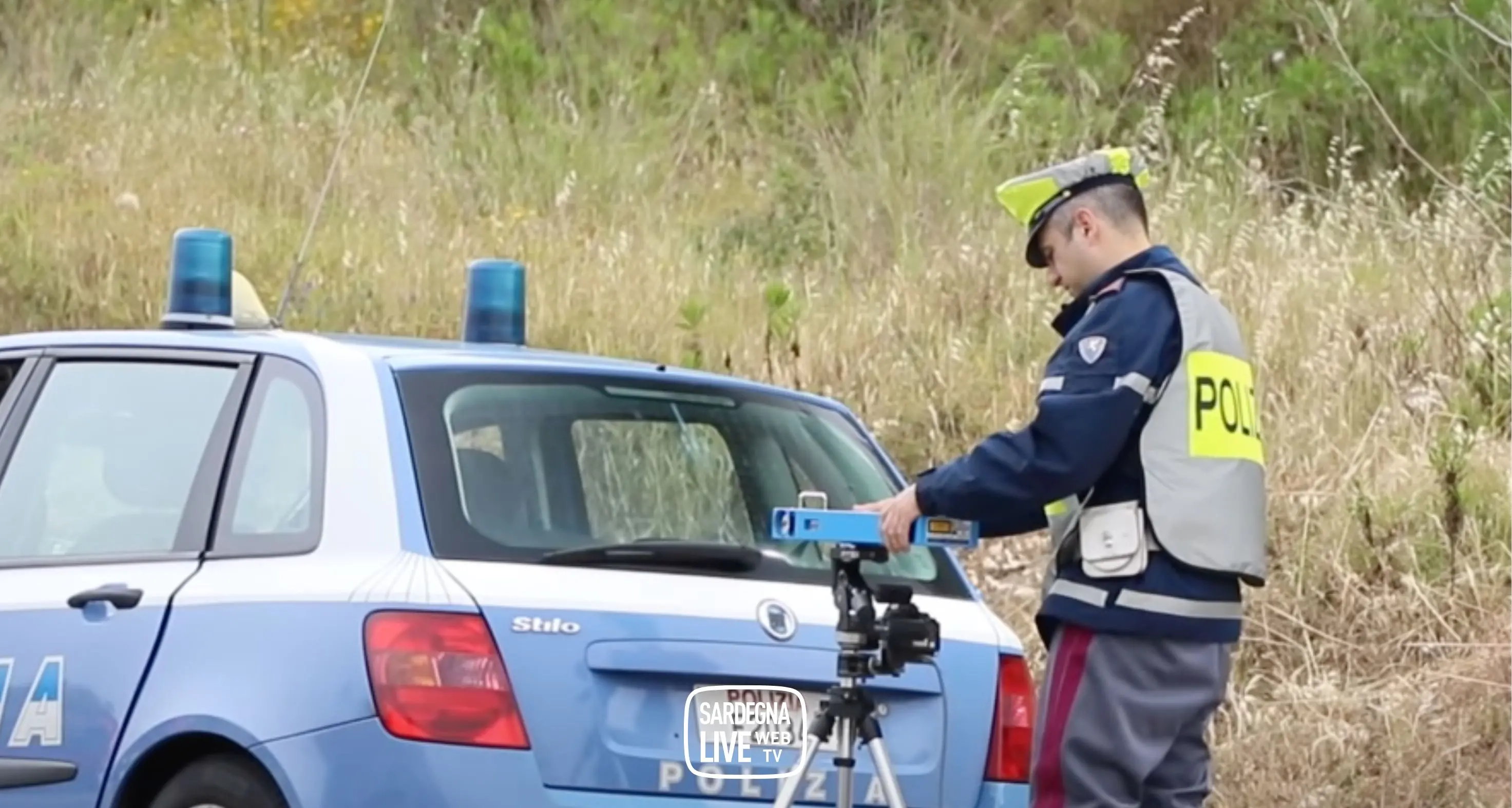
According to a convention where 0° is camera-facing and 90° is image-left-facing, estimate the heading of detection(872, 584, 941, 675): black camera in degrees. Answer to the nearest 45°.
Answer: approximately 270°

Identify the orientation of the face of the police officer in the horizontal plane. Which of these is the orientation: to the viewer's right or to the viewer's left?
to the viewer's left

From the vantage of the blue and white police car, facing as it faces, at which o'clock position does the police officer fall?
The police officer is roughly at 5 o'clock from the blue and white police car.

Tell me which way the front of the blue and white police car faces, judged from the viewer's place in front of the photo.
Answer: facing away from the viewer and to the left of the viewer

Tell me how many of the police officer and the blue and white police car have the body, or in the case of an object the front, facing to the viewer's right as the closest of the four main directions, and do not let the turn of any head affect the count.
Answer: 0

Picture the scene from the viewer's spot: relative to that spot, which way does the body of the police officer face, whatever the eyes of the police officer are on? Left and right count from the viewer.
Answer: facing away from the viewer and to the left of the viewer

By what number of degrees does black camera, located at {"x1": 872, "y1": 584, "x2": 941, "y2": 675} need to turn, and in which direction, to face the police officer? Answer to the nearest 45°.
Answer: approximately 45° to its left
